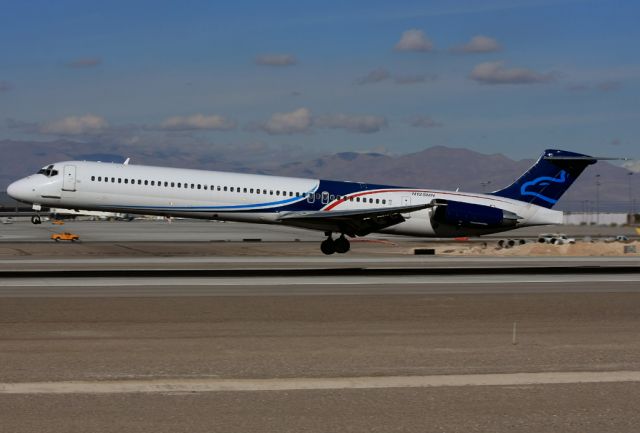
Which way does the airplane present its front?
to the viewer's left
